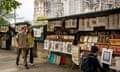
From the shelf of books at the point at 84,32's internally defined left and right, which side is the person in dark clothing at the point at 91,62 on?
on its left

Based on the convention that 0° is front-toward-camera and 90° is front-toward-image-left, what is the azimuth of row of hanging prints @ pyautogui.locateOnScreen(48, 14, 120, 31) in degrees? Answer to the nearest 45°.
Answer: approximately 45°

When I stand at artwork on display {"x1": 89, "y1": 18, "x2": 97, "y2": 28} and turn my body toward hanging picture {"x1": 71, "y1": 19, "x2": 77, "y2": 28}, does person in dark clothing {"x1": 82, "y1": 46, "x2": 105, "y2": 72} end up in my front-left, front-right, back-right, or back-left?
back-left

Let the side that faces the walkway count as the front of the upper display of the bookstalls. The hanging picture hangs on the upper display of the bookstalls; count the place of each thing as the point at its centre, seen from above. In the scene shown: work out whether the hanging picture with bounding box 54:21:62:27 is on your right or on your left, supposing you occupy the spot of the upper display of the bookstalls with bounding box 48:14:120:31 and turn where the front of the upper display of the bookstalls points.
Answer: on your right

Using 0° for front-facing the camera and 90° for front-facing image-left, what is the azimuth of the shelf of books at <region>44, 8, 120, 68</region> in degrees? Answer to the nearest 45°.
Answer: approximately 45°

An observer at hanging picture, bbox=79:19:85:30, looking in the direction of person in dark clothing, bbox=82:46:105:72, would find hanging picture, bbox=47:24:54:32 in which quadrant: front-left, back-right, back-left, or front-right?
back-right
